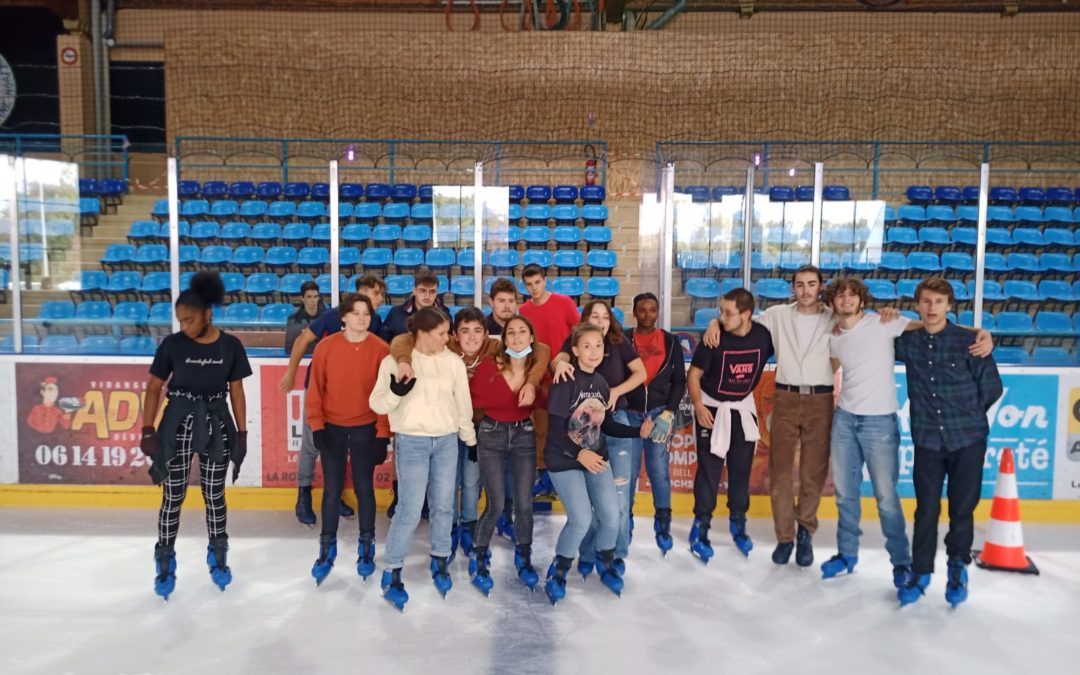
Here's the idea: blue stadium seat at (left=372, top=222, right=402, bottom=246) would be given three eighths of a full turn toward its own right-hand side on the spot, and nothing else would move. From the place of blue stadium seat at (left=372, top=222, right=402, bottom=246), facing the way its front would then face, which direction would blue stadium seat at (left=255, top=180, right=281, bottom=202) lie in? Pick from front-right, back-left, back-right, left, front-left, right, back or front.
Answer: front

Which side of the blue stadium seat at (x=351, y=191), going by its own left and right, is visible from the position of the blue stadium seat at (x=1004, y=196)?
left

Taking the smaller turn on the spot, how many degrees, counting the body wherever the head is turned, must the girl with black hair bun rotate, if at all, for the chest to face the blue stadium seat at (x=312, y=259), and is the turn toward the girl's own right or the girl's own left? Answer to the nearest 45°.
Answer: approximately 180°

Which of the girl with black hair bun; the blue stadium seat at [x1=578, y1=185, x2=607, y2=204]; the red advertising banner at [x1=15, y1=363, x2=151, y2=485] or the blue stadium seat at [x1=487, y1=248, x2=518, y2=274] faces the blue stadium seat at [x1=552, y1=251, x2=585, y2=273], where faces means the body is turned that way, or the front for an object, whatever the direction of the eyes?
the blue stadium seat at [x1=578, y1=185, x2=607, y2=204]

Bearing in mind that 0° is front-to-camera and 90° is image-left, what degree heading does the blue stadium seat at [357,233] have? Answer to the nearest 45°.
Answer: approximately 0°

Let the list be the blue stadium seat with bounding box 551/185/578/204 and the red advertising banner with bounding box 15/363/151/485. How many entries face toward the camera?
2

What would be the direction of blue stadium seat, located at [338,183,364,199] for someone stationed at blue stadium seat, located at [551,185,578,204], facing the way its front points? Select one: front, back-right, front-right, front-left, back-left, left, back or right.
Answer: right

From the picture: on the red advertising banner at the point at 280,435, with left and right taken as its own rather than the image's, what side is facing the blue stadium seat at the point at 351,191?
back
